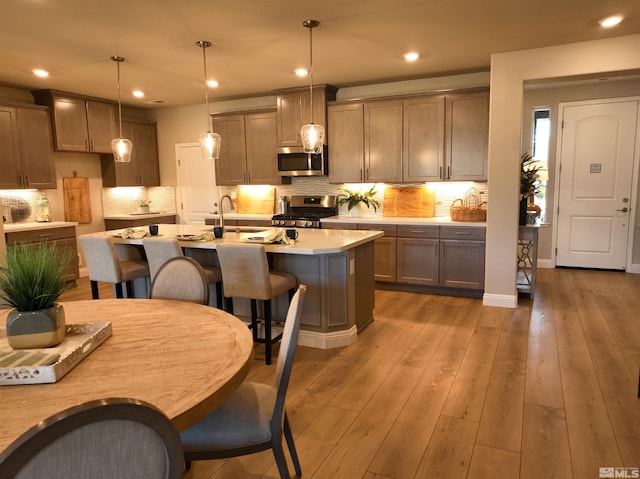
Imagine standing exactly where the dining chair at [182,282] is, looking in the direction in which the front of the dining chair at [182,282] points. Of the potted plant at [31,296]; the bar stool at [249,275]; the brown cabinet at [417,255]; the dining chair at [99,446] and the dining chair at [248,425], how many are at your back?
2

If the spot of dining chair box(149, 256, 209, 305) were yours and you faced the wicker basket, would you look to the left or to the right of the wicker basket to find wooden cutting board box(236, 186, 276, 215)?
left

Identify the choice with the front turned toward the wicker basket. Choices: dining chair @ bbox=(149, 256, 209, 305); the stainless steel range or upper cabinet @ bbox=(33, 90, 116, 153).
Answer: the upper cabinet

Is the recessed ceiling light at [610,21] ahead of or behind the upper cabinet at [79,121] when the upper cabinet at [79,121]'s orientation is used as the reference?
ahead

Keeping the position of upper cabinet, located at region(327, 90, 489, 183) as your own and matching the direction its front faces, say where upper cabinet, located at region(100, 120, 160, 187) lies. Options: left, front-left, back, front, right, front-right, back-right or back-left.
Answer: right

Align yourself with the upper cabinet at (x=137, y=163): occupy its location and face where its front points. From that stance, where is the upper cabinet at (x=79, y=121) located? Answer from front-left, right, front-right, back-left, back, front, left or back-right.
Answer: right

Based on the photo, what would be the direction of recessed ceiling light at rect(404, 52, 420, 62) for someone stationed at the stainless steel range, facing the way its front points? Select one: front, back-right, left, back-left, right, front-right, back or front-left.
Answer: left

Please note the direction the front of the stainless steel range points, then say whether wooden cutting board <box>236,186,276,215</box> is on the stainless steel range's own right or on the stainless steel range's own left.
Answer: on the stainless steel range's own right

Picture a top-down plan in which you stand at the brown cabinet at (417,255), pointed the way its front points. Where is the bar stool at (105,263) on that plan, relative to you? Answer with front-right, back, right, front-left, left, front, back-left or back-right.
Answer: front-right

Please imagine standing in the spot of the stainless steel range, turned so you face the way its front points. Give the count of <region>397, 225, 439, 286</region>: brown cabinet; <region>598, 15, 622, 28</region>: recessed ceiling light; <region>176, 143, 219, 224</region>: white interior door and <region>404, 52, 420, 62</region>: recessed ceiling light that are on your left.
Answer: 3

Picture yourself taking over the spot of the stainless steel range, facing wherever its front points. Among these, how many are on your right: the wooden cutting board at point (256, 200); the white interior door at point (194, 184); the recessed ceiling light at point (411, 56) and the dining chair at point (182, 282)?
2

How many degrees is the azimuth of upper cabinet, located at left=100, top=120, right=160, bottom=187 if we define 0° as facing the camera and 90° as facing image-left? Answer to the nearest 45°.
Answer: approximately 315°
